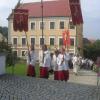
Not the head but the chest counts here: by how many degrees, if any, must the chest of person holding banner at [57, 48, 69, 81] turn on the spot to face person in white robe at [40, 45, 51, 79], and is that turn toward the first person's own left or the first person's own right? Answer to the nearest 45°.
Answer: approximately 45° to the first person's own right

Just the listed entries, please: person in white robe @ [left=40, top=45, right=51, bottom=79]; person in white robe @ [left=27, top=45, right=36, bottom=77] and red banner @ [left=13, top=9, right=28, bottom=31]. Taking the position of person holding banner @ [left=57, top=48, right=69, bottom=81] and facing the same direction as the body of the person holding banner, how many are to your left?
0

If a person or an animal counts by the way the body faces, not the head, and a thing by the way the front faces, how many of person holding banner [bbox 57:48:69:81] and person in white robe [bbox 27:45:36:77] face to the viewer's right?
0

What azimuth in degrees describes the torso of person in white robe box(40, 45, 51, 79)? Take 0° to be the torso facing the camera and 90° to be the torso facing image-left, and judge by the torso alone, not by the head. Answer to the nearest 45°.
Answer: approximately 45°

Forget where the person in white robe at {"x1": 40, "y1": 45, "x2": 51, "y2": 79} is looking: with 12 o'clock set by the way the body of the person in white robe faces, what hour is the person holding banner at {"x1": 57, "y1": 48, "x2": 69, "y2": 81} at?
The person holding banner is roughly at 8 o'clock from the person in white robe.

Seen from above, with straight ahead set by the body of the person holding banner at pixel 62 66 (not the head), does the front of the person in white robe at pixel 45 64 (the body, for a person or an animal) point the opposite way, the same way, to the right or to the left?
the same way

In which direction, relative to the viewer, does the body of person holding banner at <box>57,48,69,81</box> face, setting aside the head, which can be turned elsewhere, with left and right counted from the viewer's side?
facing the viewer and to the left of the viewer

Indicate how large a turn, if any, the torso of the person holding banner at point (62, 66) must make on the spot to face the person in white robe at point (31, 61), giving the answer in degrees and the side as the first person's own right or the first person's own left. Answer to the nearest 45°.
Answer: approximately 45° to the first person's own right
